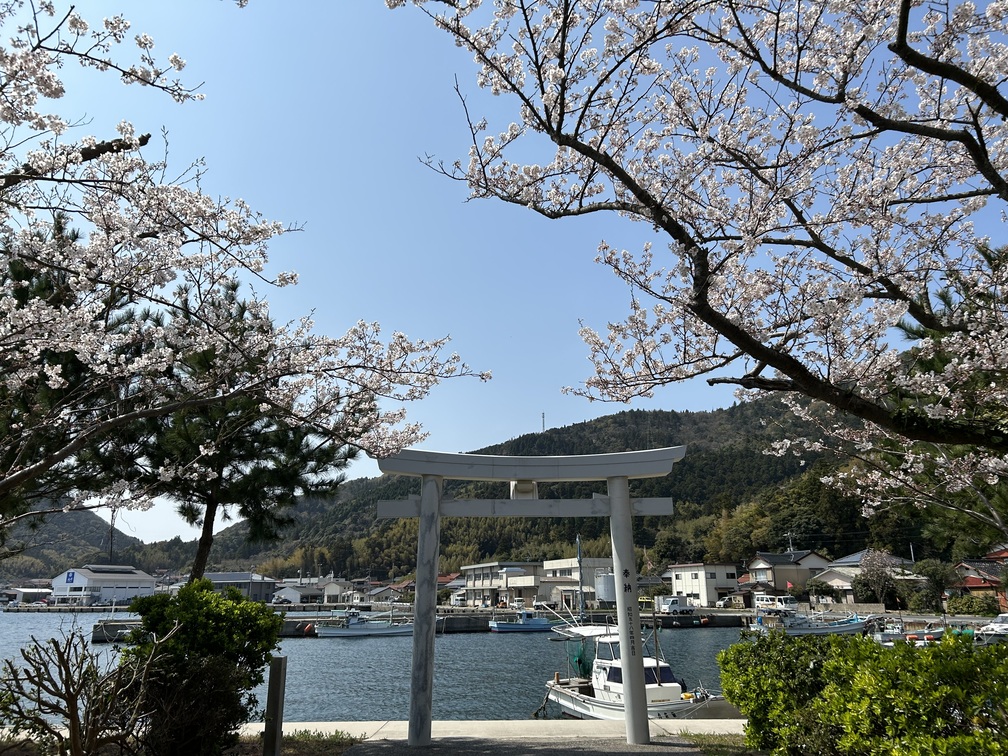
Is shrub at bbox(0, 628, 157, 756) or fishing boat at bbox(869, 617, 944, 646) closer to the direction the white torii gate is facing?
the shrub

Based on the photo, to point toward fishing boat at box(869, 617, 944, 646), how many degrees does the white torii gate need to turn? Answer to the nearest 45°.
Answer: approximately 135° to its left

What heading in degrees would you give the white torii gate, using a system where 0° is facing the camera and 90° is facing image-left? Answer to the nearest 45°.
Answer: approximately 0°

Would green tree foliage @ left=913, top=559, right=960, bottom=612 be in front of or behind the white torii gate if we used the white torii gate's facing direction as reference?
behind
